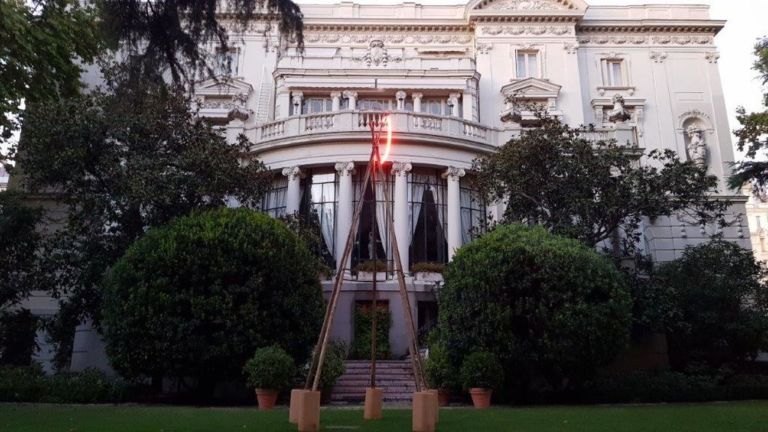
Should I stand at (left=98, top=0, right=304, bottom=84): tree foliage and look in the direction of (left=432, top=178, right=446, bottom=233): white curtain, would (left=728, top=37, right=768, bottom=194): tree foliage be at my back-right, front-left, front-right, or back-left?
front-right

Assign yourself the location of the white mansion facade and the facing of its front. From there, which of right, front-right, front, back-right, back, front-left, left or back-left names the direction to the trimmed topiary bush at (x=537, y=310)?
front

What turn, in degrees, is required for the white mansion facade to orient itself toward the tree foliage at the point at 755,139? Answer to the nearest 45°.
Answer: approximately 45° to its left

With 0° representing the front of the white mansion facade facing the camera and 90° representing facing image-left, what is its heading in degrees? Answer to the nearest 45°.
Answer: approximately 0°

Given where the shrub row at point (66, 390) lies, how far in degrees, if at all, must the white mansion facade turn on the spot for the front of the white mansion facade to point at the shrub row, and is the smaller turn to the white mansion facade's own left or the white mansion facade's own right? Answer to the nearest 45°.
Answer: approximately 45° to the white mansion facade's own right

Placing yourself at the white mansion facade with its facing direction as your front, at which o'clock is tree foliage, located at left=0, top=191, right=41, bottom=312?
The tree foliage is roughly at 2 o'clock from the white mansion facade.

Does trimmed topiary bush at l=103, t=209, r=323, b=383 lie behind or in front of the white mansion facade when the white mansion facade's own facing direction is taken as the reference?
in front

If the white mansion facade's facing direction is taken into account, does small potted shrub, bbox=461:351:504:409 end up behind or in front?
in front

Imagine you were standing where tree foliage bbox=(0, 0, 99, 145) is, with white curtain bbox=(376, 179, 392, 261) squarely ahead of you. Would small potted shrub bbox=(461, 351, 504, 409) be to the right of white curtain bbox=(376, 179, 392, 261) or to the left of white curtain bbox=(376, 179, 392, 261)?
right

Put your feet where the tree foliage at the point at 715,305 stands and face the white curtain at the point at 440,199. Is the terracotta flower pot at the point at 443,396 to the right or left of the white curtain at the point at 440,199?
left

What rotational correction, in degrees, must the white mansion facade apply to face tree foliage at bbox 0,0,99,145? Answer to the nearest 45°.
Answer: approximately 45° to its right

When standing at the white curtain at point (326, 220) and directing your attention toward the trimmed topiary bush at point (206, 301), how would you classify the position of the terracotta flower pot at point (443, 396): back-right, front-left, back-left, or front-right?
front-left

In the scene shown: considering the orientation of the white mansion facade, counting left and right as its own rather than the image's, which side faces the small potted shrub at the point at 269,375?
front
